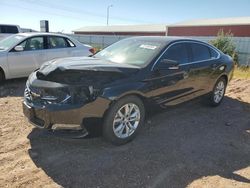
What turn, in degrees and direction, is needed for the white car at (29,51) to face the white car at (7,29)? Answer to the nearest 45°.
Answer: approximately 90° to its right

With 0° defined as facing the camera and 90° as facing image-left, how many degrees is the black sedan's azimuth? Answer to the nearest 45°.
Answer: approximately 45°

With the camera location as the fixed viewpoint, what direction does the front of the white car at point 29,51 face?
facing to the left of the viewer

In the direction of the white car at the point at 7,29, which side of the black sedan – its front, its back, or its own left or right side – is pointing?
right

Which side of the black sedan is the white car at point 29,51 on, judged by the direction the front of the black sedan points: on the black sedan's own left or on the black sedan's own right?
on the black sedan's own right
